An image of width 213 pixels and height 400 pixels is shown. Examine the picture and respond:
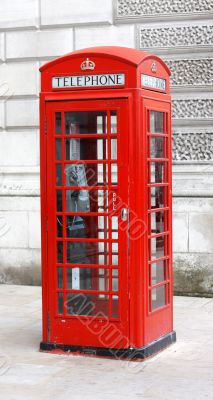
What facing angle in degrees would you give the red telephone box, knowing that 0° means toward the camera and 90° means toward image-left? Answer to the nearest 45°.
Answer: approximately 45°
